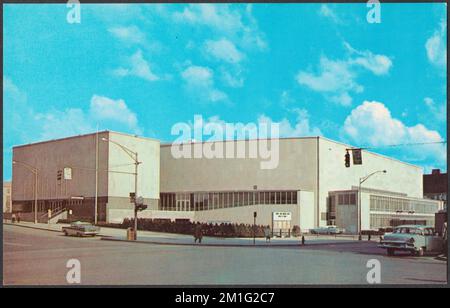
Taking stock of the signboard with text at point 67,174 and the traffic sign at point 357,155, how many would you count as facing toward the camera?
2

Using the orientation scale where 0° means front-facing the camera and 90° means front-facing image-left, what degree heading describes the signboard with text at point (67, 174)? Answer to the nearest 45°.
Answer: approximately 0°

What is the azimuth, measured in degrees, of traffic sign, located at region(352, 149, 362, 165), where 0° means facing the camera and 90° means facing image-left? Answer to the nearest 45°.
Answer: approximately 0°

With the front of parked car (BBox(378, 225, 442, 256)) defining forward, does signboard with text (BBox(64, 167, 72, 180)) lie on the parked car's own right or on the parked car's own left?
on the parked car's own right

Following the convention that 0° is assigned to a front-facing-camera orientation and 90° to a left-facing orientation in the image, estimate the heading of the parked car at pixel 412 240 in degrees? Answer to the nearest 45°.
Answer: approximately 45°

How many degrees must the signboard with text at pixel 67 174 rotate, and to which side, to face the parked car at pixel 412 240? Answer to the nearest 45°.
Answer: approximately 45° to its left
